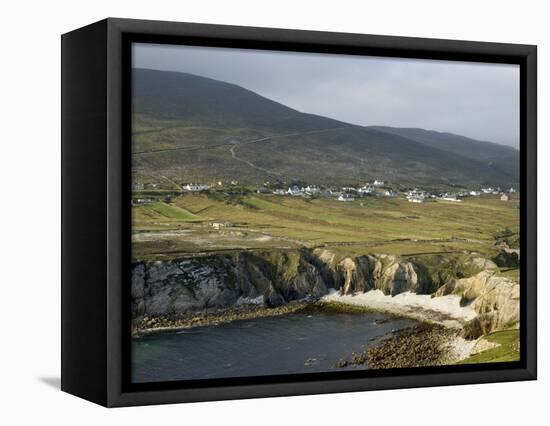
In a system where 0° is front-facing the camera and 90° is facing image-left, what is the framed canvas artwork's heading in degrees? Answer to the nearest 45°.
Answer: approximately 315°
